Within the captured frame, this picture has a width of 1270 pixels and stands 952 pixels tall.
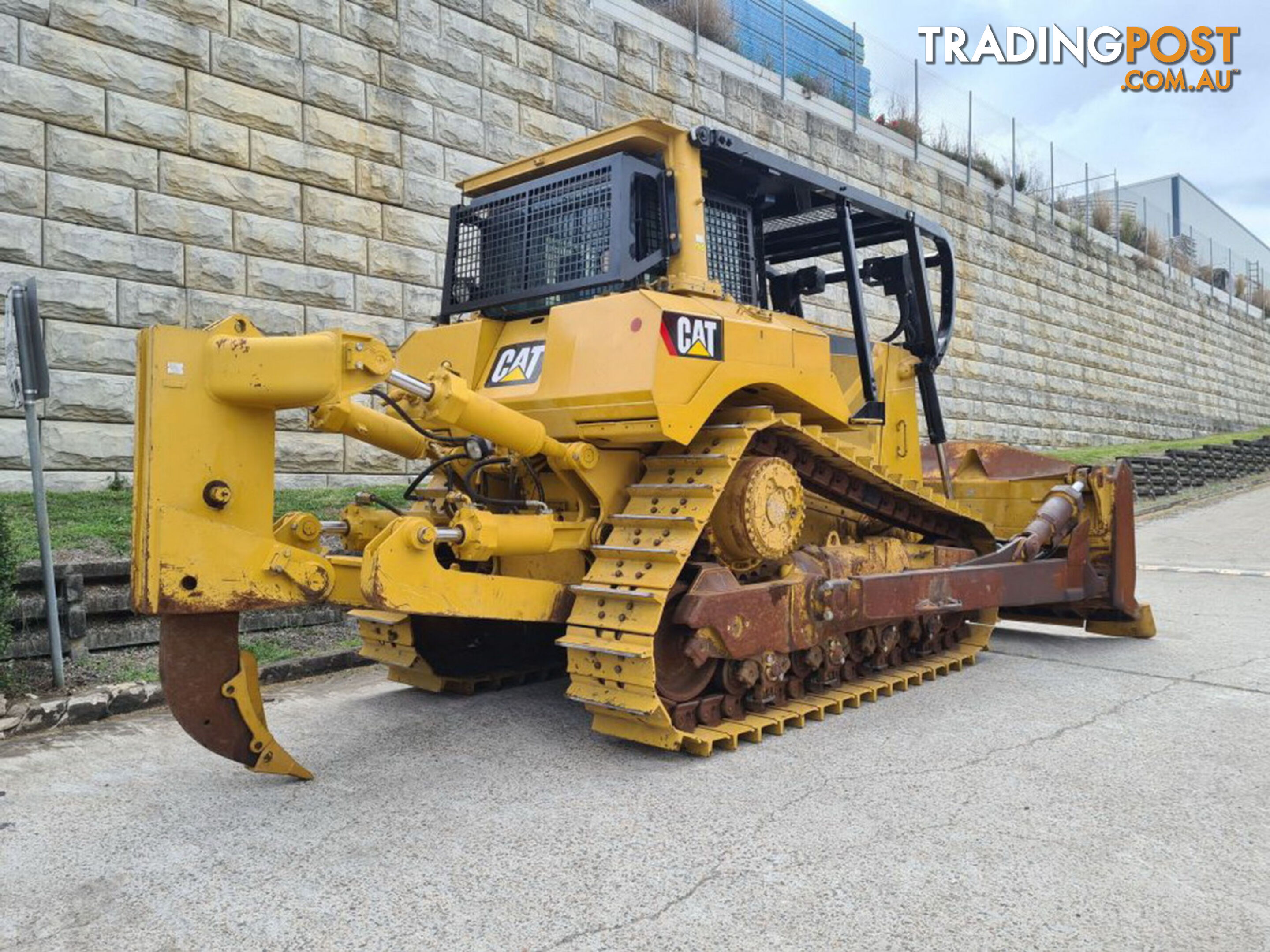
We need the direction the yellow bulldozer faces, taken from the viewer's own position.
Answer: facing away from the viewer and to the right of the viewer

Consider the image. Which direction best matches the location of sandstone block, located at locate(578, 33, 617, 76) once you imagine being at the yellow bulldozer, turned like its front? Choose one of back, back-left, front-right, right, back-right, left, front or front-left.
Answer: front-left

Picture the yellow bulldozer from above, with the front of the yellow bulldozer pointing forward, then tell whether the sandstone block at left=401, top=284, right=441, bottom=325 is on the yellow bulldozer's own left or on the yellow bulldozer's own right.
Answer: on the yellow bulldozer's own left

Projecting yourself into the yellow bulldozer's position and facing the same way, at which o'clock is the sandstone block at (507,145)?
The sandstone block is roughly at 10 o'clock from the yellow bulldozer.

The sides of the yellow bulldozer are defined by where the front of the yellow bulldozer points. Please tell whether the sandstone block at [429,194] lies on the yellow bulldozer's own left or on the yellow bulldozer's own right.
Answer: on the yellow bulldozer's own left

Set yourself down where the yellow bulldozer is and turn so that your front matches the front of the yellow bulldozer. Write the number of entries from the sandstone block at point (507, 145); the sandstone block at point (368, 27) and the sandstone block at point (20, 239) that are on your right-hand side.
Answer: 0

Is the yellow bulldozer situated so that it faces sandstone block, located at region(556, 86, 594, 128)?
no

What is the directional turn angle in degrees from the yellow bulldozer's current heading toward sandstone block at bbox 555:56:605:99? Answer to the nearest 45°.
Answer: approximately 45° to its left

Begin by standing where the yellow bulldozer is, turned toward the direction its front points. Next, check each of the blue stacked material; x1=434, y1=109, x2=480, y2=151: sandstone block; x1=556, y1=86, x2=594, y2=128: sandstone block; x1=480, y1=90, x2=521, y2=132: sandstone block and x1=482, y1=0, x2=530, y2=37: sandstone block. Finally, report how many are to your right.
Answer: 0

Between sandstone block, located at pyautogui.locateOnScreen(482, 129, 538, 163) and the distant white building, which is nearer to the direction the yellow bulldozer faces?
the distant white building

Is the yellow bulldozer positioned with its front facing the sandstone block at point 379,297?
no

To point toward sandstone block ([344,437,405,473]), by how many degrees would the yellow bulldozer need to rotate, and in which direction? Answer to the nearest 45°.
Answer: approximately 90° to its left

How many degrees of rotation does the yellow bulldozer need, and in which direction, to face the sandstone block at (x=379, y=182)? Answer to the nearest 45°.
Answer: approximately 90° to its left

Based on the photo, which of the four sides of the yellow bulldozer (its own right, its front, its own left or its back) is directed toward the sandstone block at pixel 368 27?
left

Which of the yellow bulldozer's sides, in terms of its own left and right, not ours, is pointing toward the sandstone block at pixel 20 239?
left

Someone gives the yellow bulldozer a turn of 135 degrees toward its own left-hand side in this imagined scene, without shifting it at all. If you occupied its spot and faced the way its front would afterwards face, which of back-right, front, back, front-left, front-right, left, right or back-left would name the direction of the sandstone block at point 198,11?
front-right

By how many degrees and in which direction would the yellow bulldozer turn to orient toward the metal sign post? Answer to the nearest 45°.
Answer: approximately 135° to its left
